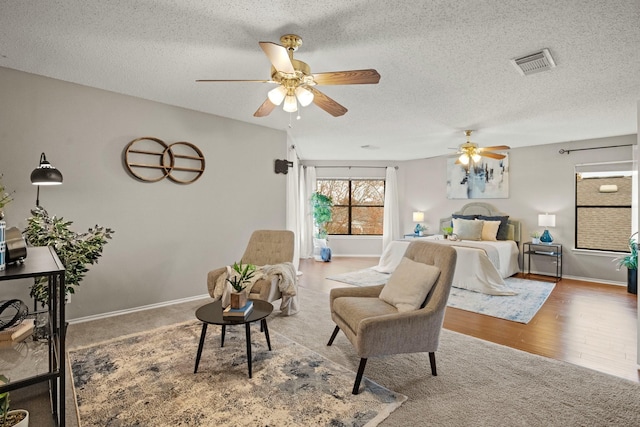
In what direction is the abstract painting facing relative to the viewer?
toward the camera

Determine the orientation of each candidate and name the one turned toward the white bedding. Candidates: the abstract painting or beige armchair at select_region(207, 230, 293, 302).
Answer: the abstract painting

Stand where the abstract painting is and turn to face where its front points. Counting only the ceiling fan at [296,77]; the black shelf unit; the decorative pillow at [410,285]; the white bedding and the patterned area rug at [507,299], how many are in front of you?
5

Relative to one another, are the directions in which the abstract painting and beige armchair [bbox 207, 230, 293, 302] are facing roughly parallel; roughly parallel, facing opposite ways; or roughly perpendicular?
roughly parallel

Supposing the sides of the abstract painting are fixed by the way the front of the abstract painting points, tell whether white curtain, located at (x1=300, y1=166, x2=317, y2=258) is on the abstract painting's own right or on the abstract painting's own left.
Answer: on the abstract painting's own right

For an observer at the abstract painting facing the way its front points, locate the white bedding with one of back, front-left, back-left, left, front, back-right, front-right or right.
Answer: front

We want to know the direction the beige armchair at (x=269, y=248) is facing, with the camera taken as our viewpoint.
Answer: facing the viewer and to the left of the viewer

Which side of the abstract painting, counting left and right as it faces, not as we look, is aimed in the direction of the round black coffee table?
front

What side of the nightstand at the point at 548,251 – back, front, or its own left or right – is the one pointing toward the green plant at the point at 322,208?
right

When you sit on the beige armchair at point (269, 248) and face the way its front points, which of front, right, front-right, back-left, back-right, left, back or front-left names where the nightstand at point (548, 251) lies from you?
back-left

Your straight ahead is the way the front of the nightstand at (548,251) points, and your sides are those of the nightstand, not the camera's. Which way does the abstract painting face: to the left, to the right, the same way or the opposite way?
the same way

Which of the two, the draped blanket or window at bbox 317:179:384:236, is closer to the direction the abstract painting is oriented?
the draped blanket

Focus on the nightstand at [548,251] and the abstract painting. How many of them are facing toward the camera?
2

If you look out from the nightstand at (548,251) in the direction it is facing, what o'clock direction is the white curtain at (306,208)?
The white curtain is roughly at 3 o'clock from the nightstand.

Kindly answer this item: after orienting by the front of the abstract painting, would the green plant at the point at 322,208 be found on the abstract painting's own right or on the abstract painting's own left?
on the abstract painting's own right

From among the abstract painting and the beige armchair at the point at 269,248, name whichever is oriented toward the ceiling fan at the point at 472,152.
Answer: the abstract painting

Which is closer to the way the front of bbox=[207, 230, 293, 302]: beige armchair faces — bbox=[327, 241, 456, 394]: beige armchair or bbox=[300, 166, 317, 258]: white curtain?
the beige armchair

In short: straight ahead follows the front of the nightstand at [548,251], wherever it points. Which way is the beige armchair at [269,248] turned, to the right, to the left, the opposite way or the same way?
the same way

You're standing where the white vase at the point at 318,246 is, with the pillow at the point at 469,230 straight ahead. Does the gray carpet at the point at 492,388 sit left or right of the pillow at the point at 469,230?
right

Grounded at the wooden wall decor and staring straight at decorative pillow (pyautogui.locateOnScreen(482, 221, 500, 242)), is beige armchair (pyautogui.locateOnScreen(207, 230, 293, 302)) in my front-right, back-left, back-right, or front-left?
front-right
